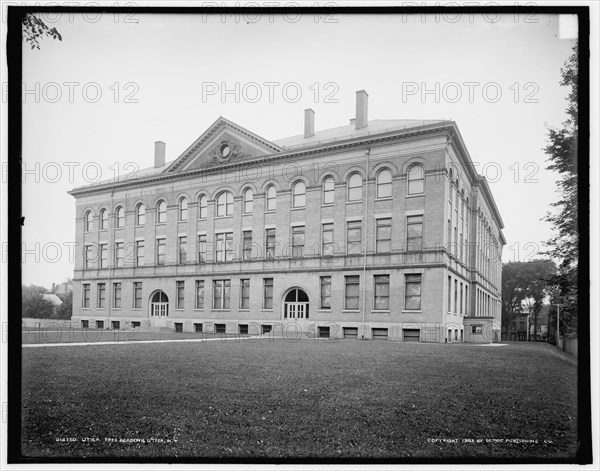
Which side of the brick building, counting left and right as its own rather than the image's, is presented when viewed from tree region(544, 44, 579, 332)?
left

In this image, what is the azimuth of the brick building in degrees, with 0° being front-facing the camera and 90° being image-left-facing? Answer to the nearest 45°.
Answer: approximately 45°

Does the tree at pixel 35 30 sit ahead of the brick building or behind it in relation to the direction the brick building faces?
ahead
